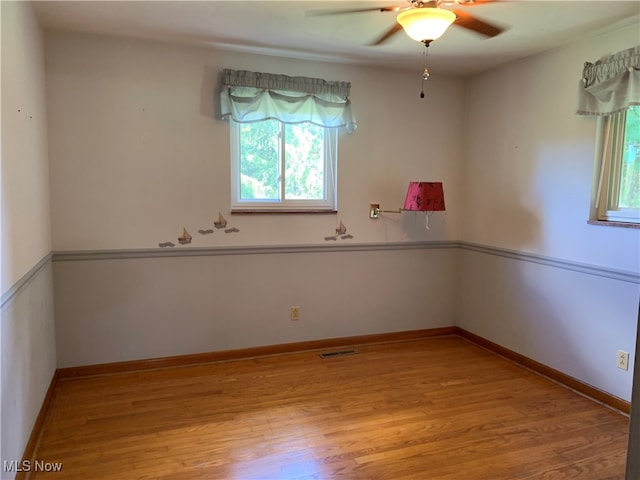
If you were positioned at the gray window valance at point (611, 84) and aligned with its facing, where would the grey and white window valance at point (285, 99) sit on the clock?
the grey and white window valance at point (285, 99) is roughly at 1 o'clock from the gray window valance at point (611, 84).

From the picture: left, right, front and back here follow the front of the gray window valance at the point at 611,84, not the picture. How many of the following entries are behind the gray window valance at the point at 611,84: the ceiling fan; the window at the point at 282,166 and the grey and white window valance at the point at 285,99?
0

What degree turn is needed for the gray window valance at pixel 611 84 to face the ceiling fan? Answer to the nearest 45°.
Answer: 0° — it already faces it

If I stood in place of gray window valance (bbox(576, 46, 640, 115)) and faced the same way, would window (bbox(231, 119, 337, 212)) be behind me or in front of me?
in front

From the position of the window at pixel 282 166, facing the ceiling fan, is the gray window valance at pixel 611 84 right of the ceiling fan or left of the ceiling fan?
left

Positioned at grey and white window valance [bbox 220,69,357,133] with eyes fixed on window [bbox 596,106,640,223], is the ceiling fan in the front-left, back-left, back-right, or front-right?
front-right

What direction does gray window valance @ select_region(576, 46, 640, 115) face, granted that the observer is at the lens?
facing the viewer and to the left of the viewer

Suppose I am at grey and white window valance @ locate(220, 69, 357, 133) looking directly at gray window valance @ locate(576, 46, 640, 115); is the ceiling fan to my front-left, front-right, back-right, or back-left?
front-right
